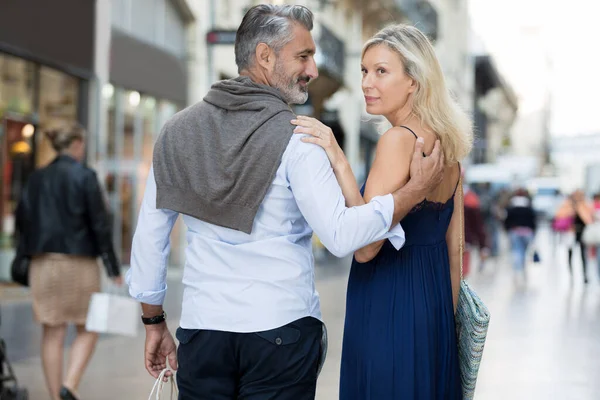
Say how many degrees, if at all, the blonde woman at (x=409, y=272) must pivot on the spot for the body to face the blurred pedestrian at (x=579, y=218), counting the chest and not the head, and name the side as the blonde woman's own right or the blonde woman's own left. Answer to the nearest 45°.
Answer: approximately 45° to the blonde woman's own right

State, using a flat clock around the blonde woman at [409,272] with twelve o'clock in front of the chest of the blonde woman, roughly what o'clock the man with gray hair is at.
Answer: The man with gray hair is roughly at 9 o'clock from the blonde woman.

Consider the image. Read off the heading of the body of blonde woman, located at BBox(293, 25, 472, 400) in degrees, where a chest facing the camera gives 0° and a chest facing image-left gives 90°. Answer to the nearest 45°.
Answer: approximately 135°

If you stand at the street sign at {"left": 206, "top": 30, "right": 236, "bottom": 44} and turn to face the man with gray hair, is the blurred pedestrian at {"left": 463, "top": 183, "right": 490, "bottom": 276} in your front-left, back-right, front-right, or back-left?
back-left

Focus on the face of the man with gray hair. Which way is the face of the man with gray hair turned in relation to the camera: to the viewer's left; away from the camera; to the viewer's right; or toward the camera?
to the viewer's right
